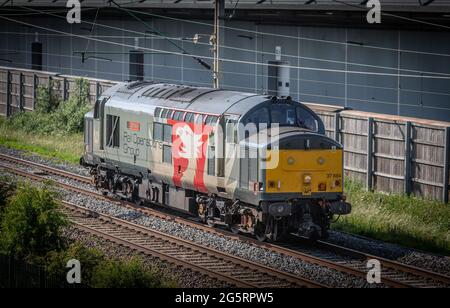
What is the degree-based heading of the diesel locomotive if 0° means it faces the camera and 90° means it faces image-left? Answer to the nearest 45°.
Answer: approximately 315°

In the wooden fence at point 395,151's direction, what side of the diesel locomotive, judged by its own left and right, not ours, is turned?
left

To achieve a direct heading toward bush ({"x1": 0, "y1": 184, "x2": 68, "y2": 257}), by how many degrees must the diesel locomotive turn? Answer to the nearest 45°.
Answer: approximately 90° to its right

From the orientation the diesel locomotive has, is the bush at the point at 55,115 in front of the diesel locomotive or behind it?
behind

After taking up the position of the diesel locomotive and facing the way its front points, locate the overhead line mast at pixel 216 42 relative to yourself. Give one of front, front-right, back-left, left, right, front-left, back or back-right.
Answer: back-left

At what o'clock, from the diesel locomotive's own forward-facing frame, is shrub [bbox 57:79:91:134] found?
The shrub is roughly at 7 o'clock from the diesel locomotive.

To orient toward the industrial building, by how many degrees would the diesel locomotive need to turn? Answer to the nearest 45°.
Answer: approximately 135° to its left

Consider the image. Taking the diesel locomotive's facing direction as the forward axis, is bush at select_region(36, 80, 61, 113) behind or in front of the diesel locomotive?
behind

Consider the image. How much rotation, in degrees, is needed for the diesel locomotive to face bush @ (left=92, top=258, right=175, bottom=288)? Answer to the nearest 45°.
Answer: approximately 45° to its right

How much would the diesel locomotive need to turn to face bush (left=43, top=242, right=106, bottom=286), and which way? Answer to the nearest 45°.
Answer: approximately 90° to its right
